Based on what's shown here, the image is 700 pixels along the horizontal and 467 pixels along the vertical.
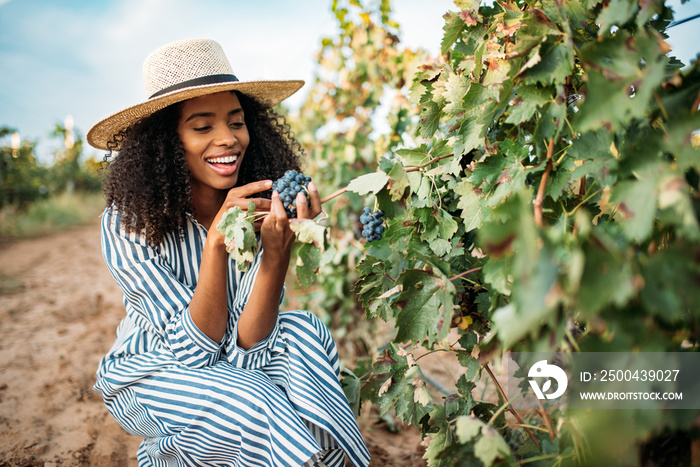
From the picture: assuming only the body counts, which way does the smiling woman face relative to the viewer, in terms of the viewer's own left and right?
facing the viewer and to the right of the viewer

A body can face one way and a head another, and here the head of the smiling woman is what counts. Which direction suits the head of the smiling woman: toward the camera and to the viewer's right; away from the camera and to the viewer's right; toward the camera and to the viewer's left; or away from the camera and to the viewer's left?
toward the camera and to the viewer's right

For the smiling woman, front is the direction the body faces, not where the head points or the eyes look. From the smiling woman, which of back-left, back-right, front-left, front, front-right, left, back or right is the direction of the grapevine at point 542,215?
front
